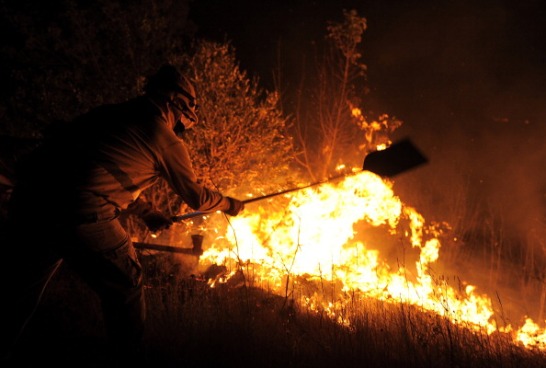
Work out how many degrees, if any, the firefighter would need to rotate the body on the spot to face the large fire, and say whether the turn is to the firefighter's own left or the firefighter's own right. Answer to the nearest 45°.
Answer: approximately 45° to the firefighter's own left

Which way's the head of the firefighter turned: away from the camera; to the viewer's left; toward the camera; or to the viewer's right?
to the viewer's right

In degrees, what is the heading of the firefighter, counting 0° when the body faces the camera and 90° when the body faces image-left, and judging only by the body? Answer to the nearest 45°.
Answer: approximately 270°
